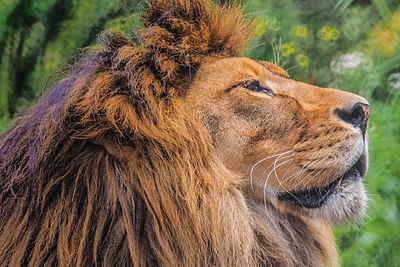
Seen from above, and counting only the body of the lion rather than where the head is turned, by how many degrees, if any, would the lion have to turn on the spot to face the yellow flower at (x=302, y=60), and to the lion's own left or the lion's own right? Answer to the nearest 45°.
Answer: approximately 45° to the lion's own left

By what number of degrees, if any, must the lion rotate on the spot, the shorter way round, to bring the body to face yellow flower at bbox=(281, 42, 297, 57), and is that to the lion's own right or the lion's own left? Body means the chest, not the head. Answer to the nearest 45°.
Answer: approximately 45° to the lion's own left

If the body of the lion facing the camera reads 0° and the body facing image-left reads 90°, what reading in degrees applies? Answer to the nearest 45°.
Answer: approximately 270°

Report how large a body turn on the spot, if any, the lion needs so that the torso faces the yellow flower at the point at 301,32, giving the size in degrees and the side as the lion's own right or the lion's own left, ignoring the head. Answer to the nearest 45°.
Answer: approximately 45° to the lion's own left
